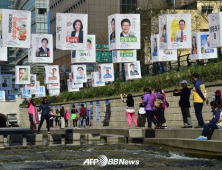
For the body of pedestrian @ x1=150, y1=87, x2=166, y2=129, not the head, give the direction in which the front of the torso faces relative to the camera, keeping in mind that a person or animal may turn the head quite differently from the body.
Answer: away from the camera

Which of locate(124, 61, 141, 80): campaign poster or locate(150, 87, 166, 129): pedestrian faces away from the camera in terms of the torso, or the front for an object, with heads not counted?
the pedestrian

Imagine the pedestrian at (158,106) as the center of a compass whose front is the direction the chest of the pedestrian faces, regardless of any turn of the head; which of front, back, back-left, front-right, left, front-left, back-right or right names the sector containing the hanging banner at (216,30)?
front-right

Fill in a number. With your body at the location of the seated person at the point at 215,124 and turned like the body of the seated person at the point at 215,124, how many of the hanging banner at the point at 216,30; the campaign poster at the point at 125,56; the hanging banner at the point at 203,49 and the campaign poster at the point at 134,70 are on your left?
0

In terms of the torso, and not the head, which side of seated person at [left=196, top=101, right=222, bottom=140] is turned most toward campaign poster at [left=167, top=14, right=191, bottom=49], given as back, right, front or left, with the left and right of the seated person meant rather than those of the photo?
right

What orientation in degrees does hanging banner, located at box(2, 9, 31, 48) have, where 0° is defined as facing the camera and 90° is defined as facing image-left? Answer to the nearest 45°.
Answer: approximately 0°

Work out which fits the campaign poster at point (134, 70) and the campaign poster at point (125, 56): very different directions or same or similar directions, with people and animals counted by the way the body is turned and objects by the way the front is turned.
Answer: same or similar directions

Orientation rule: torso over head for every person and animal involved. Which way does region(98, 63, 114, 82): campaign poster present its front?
toward the camera

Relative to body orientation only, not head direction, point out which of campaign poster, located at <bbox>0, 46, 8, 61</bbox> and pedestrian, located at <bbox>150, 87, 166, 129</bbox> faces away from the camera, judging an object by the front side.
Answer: the pedestrian
